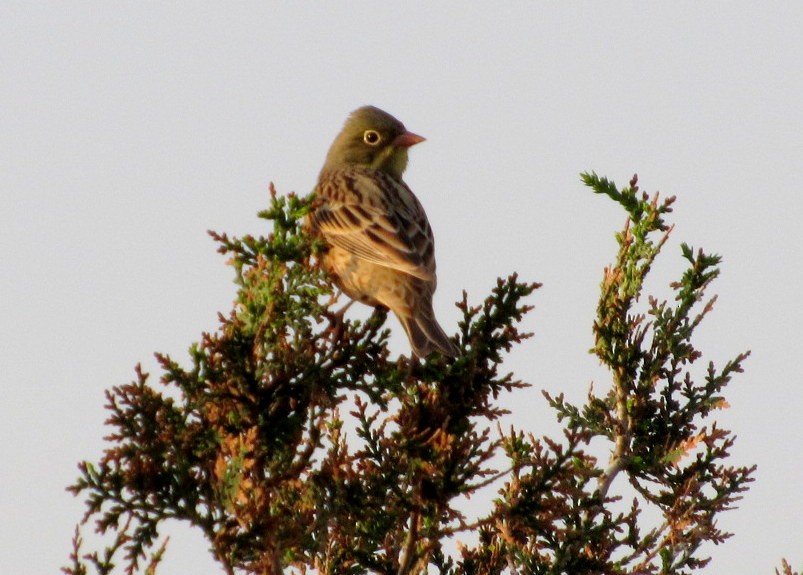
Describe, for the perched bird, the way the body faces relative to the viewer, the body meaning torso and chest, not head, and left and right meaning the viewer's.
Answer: facing away from the viewer and to the left of the viewer
